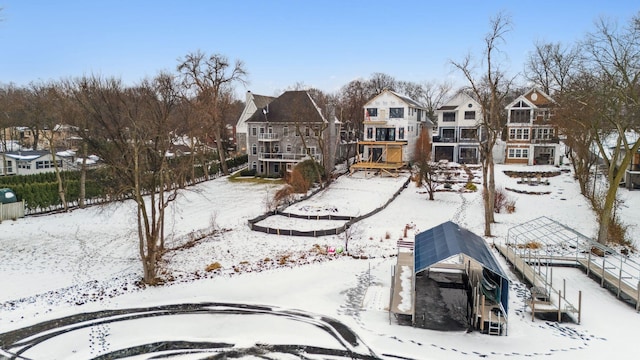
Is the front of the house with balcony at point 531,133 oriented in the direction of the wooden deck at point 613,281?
yes

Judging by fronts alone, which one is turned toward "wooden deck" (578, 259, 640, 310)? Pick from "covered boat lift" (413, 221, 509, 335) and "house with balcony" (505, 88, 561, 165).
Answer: the house with balcony

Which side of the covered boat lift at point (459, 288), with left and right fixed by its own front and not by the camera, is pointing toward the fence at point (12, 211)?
right

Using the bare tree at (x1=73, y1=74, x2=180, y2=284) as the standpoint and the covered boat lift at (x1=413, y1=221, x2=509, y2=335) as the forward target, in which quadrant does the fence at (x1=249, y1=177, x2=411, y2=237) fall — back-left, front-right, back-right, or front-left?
front-left

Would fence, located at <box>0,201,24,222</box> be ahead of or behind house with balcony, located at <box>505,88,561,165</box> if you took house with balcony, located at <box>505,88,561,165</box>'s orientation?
ahead

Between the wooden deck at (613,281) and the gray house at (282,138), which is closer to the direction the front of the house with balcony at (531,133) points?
the wooden deck

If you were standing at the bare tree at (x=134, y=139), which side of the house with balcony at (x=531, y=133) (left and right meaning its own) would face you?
front

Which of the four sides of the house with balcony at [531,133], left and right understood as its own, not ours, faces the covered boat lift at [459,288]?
front

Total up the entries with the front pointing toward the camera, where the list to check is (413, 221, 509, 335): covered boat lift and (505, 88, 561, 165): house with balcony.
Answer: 2

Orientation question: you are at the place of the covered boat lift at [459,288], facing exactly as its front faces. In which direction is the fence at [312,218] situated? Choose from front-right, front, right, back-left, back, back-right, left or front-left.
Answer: back-right

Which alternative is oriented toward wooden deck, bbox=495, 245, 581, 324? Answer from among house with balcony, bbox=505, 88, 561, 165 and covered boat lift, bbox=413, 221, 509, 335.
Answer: the house with balcony

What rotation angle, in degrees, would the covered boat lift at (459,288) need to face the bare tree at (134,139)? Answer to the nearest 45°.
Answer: approximately 90° to its right

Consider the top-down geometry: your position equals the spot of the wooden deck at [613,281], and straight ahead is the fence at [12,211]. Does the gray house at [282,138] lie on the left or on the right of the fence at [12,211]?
right

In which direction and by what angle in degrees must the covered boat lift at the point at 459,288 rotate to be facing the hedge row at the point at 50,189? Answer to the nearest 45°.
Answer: approximately 90° to its right

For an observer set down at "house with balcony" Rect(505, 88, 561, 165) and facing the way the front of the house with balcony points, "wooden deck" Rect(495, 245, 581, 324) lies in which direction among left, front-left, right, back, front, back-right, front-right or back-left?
front

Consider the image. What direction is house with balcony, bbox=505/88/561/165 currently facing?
toward the camera

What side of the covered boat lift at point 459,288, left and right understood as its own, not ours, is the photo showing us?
front

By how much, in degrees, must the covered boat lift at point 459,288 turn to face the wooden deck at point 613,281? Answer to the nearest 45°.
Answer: approximately 135° to its left

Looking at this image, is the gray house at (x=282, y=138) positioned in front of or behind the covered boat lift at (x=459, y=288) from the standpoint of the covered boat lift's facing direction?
behind
